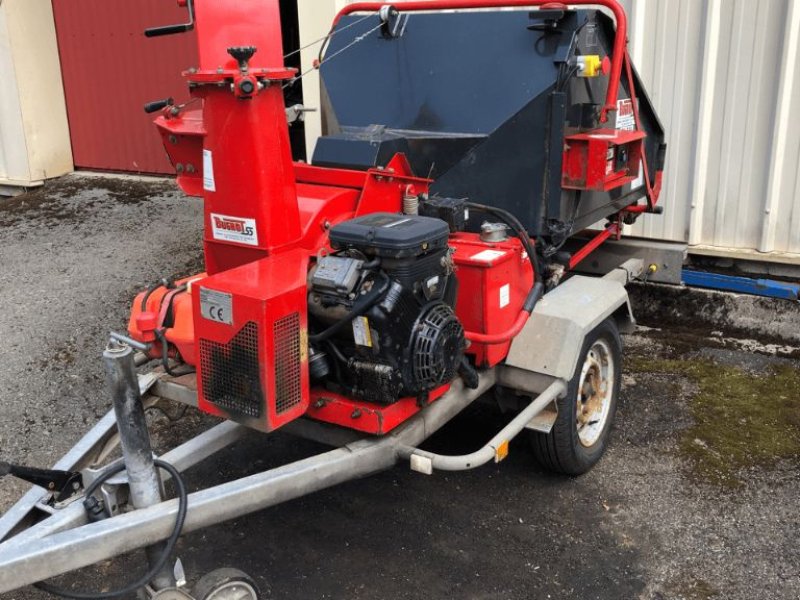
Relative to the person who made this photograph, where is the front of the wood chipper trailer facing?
facing the viewer and to the left of the viewer
